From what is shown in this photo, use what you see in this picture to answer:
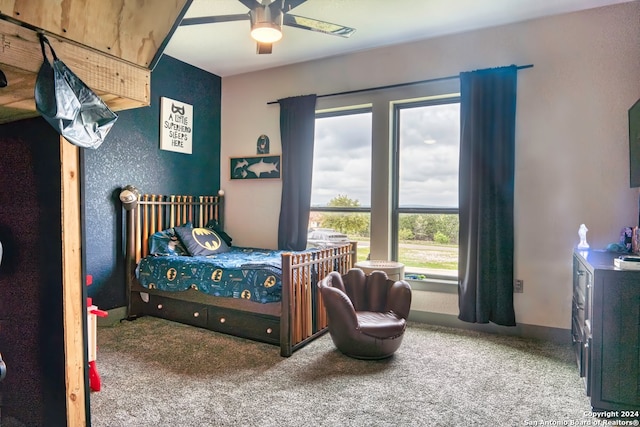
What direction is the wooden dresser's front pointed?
to the viewer's left

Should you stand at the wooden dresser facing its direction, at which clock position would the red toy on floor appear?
The red toy on floor is roughly at 11 o'clock from the wooden dresser.

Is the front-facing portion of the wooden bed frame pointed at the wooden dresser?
yes

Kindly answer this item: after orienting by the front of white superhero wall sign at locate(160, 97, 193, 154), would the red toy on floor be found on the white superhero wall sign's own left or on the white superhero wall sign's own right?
on the white superhero wall sign's own right

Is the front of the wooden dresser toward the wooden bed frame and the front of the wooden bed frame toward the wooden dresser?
yes

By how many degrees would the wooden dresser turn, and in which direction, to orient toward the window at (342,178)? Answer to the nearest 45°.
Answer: approximately 45° to its right

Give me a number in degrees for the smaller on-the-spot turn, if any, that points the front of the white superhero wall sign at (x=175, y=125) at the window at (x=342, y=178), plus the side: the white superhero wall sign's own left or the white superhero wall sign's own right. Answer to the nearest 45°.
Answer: approximately 45° to the white superhero wall sign's own left

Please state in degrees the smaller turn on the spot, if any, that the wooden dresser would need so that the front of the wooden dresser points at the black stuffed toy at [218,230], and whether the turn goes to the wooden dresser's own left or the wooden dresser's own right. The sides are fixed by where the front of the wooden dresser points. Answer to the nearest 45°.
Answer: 0° — it already faces it

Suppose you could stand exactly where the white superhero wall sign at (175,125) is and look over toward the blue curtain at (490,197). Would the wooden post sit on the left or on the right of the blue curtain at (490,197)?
right

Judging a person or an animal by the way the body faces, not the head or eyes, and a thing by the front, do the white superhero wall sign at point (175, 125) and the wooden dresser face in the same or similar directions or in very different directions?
very different directions

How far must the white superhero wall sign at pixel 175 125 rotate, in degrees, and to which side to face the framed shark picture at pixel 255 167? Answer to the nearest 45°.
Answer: approximately 45° to its left

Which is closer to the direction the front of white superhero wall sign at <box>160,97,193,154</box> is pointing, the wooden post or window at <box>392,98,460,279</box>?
the window

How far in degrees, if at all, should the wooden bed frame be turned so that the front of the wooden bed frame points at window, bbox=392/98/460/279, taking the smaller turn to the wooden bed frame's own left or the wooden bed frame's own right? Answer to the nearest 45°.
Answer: approximately 45° to the wooden bed frame's own left

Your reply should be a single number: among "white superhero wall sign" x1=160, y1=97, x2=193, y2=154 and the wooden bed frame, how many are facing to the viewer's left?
0

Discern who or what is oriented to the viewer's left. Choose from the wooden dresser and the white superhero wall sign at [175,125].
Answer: the wooden dresser
